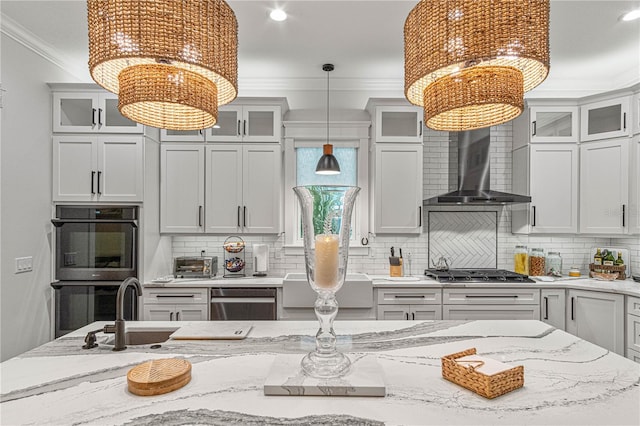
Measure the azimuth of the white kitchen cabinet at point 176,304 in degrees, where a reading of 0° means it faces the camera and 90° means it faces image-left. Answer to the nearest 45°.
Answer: approximately 0°

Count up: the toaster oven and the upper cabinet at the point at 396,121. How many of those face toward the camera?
2

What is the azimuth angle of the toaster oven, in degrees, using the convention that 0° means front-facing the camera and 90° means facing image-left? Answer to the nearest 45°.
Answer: approximately 0°

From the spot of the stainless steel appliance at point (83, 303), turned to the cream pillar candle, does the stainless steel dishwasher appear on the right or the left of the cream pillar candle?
left

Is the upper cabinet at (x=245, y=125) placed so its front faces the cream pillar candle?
yes
